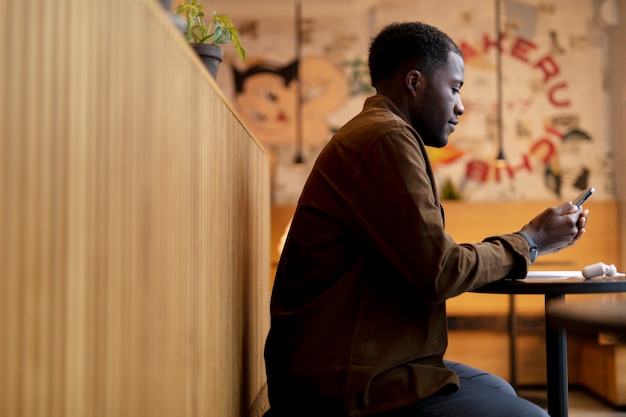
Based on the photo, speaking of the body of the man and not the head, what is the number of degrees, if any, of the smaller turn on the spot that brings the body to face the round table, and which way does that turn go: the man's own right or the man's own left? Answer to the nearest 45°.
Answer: approximately 45° to the man's own left

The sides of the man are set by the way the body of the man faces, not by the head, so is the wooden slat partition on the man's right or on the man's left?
on the man's right

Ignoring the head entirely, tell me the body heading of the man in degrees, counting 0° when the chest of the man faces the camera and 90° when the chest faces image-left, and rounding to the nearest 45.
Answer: approximately 270°

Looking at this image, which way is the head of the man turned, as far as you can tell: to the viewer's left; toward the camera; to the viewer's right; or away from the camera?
to the viewer's right
